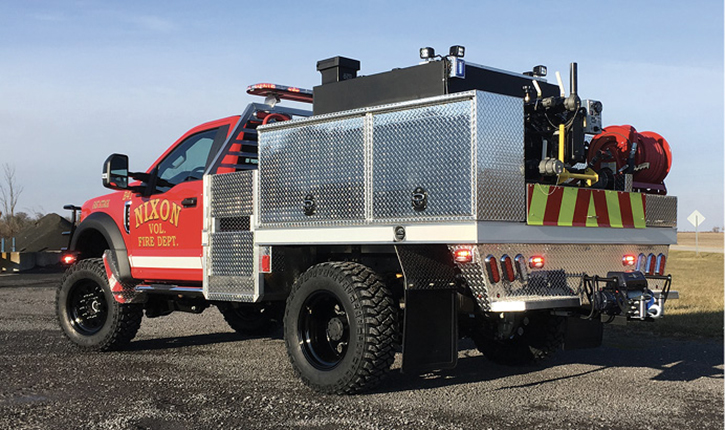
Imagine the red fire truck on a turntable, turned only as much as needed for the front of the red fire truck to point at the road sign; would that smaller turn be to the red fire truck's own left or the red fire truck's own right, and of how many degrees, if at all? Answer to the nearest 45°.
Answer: approximately 90° to the red fire truck's own right

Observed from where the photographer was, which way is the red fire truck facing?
facing away from the viewer and to the left of the viewer
